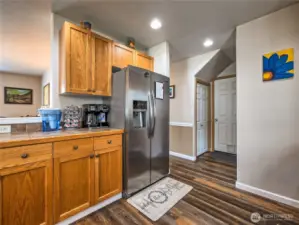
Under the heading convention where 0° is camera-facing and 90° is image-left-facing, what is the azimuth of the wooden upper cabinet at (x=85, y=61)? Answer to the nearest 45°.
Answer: approximately 315°

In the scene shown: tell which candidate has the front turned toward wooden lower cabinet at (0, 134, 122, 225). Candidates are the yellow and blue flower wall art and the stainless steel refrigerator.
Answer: the yellow and blue flower wall art

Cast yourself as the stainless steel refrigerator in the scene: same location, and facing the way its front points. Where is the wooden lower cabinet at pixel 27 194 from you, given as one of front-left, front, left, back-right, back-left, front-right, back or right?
right

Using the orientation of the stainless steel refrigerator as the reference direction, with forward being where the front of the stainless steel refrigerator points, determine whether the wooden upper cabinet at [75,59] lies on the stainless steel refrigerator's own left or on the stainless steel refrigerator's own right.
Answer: on the stainless steel refrigerator's own right

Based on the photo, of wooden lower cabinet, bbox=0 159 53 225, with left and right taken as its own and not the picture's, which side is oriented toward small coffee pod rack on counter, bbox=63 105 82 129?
left

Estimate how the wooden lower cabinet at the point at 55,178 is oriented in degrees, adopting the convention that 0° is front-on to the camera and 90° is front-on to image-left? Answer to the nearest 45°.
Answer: approximately 315°

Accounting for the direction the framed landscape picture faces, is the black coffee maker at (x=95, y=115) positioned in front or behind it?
in front

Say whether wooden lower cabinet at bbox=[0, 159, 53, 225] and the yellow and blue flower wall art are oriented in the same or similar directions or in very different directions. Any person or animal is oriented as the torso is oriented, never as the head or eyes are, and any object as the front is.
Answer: very different directions

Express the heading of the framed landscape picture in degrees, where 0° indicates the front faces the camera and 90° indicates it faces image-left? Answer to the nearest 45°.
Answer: approximately 315°
